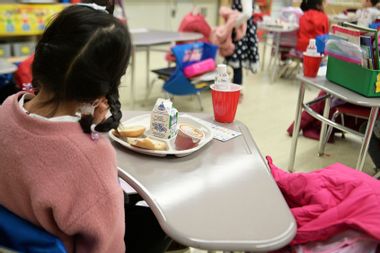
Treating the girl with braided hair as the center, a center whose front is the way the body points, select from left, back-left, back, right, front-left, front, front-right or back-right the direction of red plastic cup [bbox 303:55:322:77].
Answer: front

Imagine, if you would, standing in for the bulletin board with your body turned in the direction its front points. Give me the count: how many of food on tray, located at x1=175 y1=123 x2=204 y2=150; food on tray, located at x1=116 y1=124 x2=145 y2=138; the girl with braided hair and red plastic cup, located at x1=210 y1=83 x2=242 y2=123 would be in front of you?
4

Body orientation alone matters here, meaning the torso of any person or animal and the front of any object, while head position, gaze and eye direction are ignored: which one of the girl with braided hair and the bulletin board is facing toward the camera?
the bulletin board

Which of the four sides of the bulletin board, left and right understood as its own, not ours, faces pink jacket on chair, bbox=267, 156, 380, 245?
front

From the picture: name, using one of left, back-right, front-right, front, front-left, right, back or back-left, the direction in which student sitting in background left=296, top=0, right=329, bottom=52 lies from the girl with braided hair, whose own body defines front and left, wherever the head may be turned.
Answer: front

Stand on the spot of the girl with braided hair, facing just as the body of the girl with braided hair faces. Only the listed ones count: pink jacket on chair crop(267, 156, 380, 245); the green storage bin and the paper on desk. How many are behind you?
0

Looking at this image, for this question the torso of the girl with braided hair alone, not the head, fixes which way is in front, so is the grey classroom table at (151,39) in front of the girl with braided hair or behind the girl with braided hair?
in front

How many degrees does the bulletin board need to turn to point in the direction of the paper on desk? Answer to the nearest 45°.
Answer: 0° — it already faces it

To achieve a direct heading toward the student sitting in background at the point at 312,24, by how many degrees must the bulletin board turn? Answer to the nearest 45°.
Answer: approximately 90° to its left

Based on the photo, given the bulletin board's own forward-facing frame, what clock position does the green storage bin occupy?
The green storage bin is roughly at 11 o'clock from the bulletin board.

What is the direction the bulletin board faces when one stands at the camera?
facing the viewer

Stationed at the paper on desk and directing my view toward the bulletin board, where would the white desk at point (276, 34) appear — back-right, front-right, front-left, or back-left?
front-right

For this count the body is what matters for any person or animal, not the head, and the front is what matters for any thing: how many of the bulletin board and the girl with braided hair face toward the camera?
1

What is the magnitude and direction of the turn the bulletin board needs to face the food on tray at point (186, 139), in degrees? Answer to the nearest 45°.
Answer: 0° — it already faces it

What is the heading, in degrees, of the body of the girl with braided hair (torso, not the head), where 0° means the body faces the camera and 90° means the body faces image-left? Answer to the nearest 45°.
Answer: approximately 225°

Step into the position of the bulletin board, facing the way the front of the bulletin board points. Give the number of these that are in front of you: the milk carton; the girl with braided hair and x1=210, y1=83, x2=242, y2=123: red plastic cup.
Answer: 3

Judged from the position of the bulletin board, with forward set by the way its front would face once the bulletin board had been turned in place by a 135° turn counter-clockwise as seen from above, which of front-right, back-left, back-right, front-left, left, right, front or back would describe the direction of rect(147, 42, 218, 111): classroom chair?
right

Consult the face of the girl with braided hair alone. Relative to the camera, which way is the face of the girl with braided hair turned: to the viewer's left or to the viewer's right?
to the viewer's right

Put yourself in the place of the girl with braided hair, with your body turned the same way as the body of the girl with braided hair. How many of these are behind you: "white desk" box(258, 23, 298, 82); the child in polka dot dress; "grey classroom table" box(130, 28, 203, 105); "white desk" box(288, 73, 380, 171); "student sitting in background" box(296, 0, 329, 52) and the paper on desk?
0
